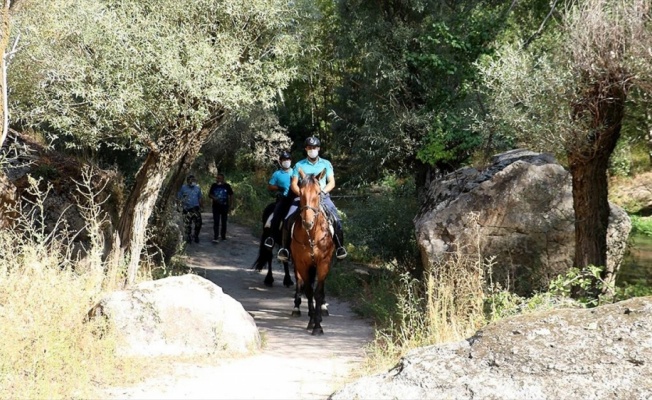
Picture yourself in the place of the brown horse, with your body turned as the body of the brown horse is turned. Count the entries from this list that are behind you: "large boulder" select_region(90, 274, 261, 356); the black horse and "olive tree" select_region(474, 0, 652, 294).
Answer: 1

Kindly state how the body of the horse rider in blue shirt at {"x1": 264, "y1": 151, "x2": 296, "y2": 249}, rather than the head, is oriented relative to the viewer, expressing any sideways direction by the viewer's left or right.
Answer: facing the viewer and to the right of the viewer

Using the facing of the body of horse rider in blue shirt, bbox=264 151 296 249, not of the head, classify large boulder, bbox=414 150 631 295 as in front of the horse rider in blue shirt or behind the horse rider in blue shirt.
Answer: in front

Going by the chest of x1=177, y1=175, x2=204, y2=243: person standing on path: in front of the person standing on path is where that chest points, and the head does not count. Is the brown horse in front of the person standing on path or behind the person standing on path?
in front

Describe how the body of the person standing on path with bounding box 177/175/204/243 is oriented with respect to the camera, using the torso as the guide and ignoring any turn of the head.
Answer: toward the camera

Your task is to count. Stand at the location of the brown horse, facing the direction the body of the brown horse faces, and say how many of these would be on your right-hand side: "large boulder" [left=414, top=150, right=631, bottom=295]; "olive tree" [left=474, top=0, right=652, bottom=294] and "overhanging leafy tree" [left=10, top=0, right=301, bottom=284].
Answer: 1

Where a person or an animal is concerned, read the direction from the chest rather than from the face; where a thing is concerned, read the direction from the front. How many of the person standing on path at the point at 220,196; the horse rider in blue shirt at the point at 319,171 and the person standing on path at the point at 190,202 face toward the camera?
3

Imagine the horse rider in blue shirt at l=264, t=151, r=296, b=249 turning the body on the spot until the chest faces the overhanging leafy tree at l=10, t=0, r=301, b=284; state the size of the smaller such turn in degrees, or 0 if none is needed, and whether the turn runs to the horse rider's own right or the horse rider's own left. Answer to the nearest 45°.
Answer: approximately 90° to the horse rider's own right

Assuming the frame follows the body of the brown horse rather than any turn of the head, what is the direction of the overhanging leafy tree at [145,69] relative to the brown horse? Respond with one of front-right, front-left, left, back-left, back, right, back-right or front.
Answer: right

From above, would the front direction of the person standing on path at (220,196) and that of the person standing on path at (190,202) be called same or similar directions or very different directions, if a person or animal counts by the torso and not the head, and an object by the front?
same or similar directions

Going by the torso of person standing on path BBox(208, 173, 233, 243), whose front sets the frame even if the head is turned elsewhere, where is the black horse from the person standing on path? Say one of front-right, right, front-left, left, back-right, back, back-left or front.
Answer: front

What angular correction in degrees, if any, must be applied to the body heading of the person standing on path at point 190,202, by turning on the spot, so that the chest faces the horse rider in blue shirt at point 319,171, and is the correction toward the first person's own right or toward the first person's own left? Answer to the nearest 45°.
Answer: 0° — they already face them

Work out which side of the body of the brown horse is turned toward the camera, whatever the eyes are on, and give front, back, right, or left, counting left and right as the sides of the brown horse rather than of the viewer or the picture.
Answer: front

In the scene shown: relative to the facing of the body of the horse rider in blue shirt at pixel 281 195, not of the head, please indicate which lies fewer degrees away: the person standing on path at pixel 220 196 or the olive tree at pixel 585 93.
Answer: the olive tree
